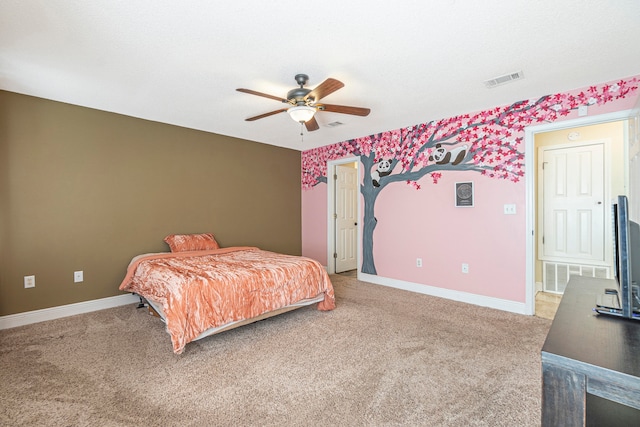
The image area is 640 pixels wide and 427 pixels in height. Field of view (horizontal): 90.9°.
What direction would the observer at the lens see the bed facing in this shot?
facing the viewer and to the right of the viewer

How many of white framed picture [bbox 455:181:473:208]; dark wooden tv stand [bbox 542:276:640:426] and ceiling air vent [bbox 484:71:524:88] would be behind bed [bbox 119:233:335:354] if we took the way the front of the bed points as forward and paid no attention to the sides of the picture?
0

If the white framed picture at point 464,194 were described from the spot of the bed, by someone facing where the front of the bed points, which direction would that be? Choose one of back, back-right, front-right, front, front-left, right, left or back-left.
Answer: front-left

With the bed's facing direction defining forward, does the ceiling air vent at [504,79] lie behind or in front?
in front

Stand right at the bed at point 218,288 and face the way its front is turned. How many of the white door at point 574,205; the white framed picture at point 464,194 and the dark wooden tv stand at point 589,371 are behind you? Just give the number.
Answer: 0

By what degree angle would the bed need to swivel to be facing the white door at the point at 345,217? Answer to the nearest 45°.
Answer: approximately 90° to its left

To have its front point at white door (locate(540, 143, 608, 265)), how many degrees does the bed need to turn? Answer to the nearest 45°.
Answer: approximately 45° to its left

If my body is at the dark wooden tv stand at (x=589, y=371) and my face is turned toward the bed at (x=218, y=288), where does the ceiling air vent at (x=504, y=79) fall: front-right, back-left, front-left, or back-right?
front-right
